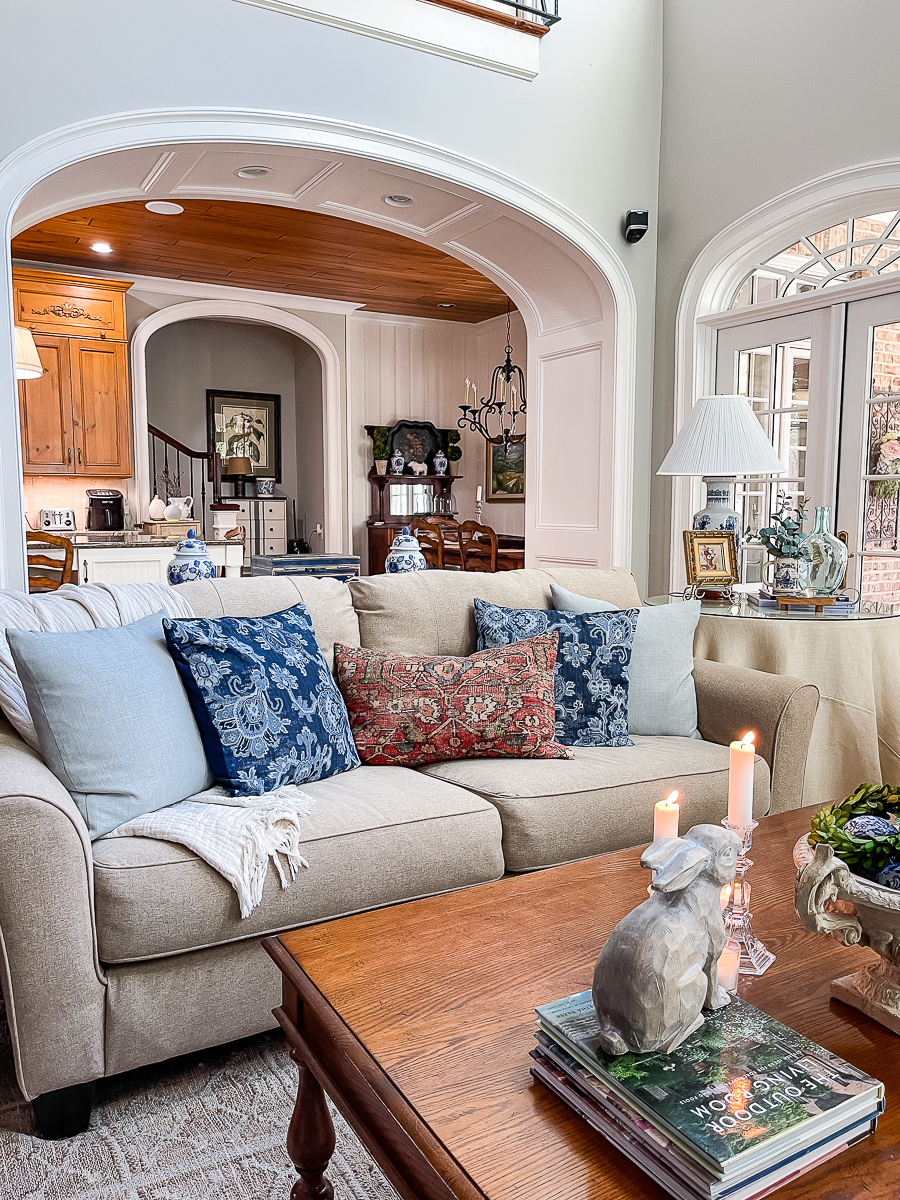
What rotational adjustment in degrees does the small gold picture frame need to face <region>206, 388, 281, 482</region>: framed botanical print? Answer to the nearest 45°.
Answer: approximately 135° to its right

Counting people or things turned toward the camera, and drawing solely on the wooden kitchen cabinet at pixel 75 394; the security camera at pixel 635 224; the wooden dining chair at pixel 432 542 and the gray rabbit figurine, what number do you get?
2

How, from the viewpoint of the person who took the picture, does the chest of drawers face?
facing the viewer

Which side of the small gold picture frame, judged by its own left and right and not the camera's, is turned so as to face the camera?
front

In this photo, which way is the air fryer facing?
toward the camera

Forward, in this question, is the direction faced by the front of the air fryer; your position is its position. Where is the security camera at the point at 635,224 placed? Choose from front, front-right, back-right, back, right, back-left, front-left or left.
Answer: front-left

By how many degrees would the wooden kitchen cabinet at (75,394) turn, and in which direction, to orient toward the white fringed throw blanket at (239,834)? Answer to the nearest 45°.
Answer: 0° — it already faces it

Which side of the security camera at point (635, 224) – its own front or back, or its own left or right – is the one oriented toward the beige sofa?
front

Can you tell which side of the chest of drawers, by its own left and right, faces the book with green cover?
front

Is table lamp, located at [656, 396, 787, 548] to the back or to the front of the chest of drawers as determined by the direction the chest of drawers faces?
to the front

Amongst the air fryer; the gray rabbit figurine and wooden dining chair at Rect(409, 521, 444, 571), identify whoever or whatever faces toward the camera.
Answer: the air fryer

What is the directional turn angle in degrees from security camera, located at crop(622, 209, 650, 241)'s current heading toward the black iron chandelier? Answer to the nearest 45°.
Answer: approximately 180°

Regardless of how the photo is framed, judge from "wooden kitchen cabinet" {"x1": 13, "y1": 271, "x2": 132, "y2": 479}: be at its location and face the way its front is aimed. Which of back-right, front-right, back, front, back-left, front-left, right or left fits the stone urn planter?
front

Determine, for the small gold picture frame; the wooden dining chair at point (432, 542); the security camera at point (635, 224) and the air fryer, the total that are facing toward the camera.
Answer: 3

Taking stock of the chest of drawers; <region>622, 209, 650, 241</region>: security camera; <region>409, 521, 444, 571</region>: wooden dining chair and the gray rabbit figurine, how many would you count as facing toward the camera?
2

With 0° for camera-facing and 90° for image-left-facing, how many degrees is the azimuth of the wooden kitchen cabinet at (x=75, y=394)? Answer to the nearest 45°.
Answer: approximately 0°
